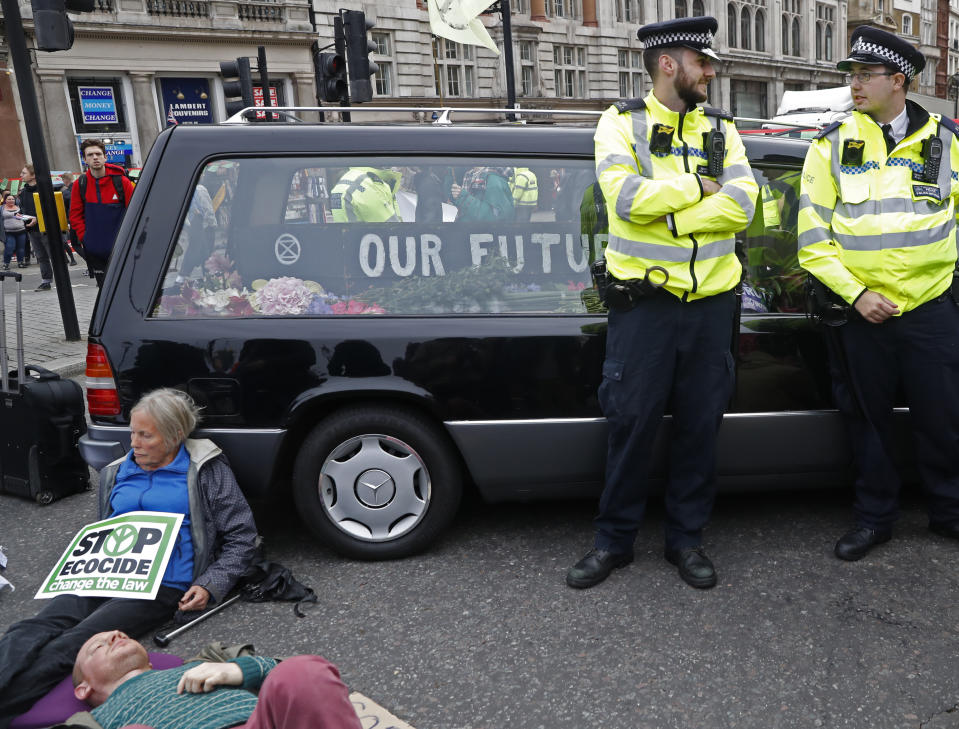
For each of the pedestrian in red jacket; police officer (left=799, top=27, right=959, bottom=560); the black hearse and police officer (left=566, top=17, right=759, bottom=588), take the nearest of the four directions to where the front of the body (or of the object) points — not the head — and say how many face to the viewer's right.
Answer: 1

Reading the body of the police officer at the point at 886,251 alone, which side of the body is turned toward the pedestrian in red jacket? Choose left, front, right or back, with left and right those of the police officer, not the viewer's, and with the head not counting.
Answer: right

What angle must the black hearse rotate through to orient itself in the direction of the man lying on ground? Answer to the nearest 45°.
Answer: approximately 90° to its right

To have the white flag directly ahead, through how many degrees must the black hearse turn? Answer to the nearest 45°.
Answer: approximately 90° to its left

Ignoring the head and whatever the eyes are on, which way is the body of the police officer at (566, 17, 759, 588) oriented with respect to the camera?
toward the camera

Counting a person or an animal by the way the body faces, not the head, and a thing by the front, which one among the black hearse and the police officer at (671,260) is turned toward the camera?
the police officer

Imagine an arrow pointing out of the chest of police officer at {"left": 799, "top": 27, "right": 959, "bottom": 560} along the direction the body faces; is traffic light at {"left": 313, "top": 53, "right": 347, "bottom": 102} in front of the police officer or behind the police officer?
behind

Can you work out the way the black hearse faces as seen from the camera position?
facing to the right of the viewer

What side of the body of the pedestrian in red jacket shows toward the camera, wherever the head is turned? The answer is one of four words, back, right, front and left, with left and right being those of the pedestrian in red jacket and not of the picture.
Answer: front

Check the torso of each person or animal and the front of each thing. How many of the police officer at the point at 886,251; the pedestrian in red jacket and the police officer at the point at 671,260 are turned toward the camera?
3

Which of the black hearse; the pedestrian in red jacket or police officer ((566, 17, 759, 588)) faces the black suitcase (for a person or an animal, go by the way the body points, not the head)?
the pedestrian in red jacket

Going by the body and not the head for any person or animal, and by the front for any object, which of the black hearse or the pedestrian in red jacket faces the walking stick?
the pedestrian in red jacket

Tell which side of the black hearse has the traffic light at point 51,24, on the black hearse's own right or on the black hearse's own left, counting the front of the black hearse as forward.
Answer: on the black hearse's own left

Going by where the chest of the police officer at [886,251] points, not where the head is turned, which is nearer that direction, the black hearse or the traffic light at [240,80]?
the black hearse

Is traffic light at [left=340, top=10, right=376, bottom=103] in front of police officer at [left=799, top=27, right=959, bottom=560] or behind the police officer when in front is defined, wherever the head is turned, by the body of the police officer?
behind

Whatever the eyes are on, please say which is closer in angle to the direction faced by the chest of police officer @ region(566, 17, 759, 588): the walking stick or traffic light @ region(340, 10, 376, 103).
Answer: the walking stick
